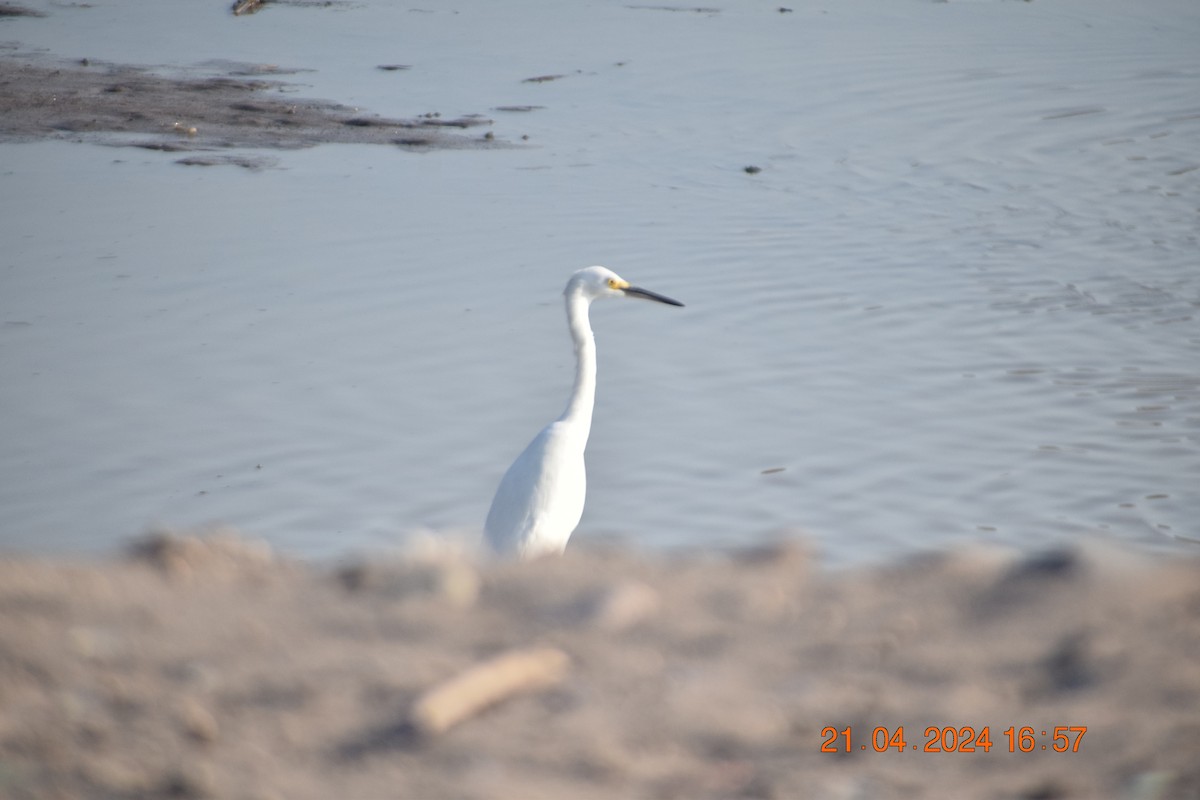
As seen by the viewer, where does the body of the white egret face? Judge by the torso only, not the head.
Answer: to the viewer's right

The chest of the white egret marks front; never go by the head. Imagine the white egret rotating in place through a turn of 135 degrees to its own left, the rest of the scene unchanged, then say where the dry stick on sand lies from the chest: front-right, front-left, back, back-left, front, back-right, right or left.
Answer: back-left
